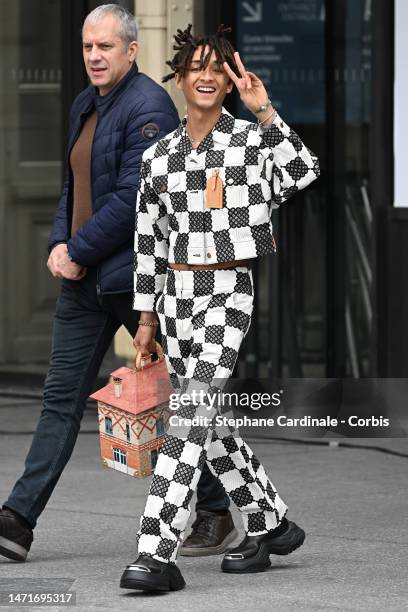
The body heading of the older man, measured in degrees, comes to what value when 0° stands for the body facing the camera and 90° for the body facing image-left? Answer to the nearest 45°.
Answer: approximately 45°

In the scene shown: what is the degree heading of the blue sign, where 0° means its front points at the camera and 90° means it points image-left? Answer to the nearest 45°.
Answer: approximately 0°

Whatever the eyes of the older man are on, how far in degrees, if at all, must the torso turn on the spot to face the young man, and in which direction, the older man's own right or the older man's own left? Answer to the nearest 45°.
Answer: approximately 90° to the older man's own left
